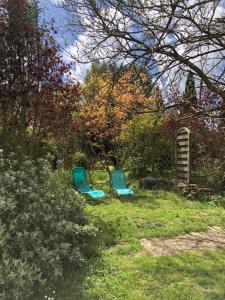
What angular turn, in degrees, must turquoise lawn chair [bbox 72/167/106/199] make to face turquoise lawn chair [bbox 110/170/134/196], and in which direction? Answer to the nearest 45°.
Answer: approximately 90° to its left

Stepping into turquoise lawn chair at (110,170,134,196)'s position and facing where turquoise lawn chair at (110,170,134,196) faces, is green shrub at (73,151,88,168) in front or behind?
behind

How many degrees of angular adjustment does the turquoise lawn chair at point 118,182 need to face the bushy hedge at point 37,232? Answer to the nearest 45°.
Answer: approximately 45° to its right

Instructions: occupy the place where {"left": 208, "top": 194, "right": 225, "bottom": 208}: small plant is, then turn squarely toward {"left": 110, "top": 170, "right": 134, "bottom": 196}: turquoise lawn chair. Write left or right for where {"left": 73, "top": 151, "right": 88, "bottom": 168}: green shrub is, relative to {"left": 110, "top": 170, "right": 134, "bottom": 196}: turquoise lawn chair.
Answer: right

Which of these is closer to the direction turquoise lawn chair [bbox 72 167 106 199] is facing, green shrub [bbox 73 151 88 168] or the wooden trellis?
the wooden trellis

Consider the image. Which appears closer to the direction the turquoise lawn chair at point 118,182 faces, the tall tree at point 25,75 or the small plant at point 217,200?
the small plant

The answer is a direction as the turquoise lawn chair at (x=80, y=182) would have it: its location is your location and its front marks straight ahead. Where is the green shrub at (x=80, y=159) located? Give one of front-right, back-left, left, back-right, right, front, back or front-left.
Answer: back-left

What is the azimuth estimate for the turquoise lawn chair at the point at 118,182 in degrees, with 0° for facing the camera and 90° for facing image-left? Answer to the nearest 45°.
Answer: approximately 315°

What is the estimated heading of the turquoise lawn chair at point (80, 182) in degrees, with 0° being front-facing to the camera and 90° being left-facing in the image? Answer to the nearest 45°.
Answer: approximately 315°
